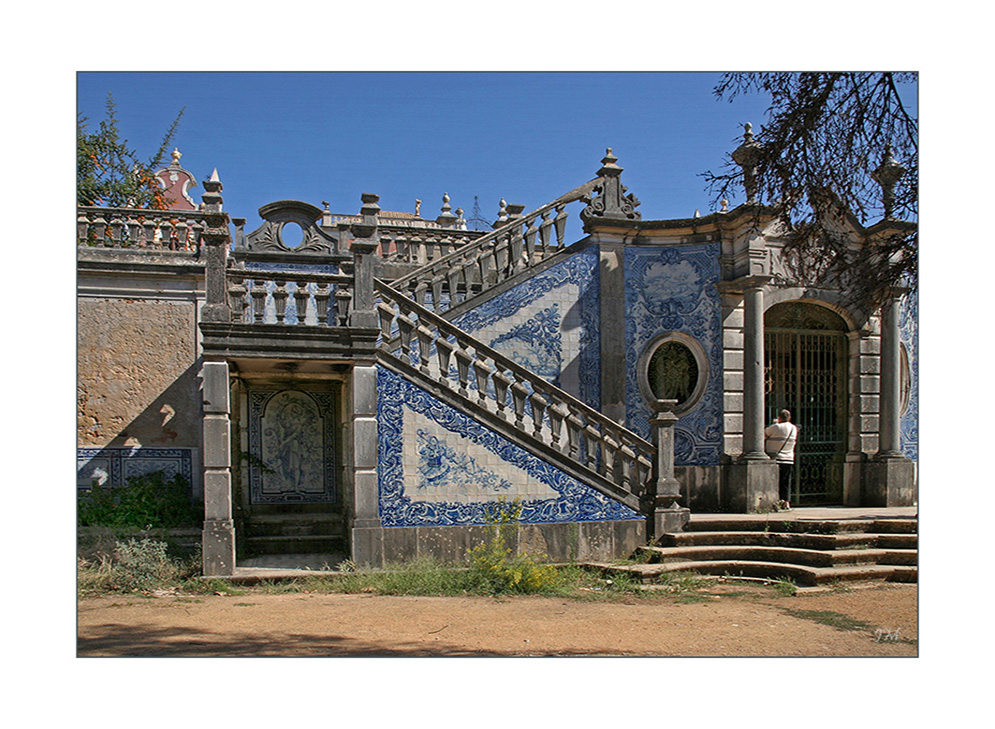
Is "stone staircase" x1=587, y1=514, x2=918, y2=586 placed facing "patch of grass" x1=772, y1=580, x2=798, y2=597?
yes

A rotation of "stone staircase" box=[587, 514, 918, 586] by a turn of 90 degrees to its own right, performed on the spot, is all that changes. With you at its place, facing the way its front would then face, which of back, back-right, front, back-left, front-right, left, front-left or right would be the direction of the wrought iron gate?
right

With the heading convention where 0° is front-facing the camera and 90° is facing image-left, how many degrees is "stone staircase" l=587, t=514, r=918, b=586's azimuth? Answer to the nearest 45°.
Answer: approximately 0°

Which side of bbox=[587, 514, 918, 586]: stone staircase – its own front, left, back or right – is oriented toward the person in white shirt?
back

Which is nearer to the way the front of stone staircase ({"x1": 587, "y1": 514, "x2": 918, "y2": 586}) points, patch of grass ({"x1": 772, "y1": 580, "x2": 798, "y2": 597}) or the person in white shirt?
the patch of grass
